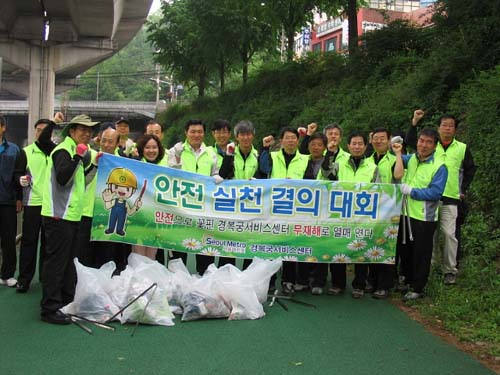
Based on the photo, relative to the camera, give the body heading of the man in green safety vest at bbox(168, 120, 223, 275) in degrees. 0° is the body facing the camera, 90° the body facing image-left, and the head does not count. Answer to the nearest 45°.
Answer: approximately 0°

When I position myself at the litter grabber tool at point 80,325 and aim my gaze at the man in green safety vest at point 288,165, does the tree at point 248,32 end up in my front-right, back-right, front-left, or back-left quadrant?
front-left

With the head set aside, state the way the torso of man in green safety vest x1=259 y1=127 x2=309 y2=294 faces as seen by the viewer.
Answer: toward the camera

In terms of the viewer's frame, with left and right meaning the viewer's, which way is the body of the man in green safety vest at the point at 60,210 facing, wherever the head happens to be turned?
facing to the right of the viewer

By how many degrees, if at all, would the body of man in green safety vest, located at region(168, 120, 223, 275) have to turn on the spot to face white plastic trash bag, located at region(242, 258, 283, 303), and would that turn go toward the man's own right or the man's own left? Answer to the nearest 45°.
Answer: approximately 45° to the man's own left

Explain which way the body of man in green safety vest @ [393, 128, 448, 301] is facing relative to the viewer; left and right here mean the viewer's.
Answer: facing the viewer and to the left of the viewer

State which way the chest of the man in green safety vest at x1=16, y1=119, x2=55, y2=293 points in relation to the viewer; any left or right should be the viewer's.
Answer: facing the viewer and to the right of the viewer
